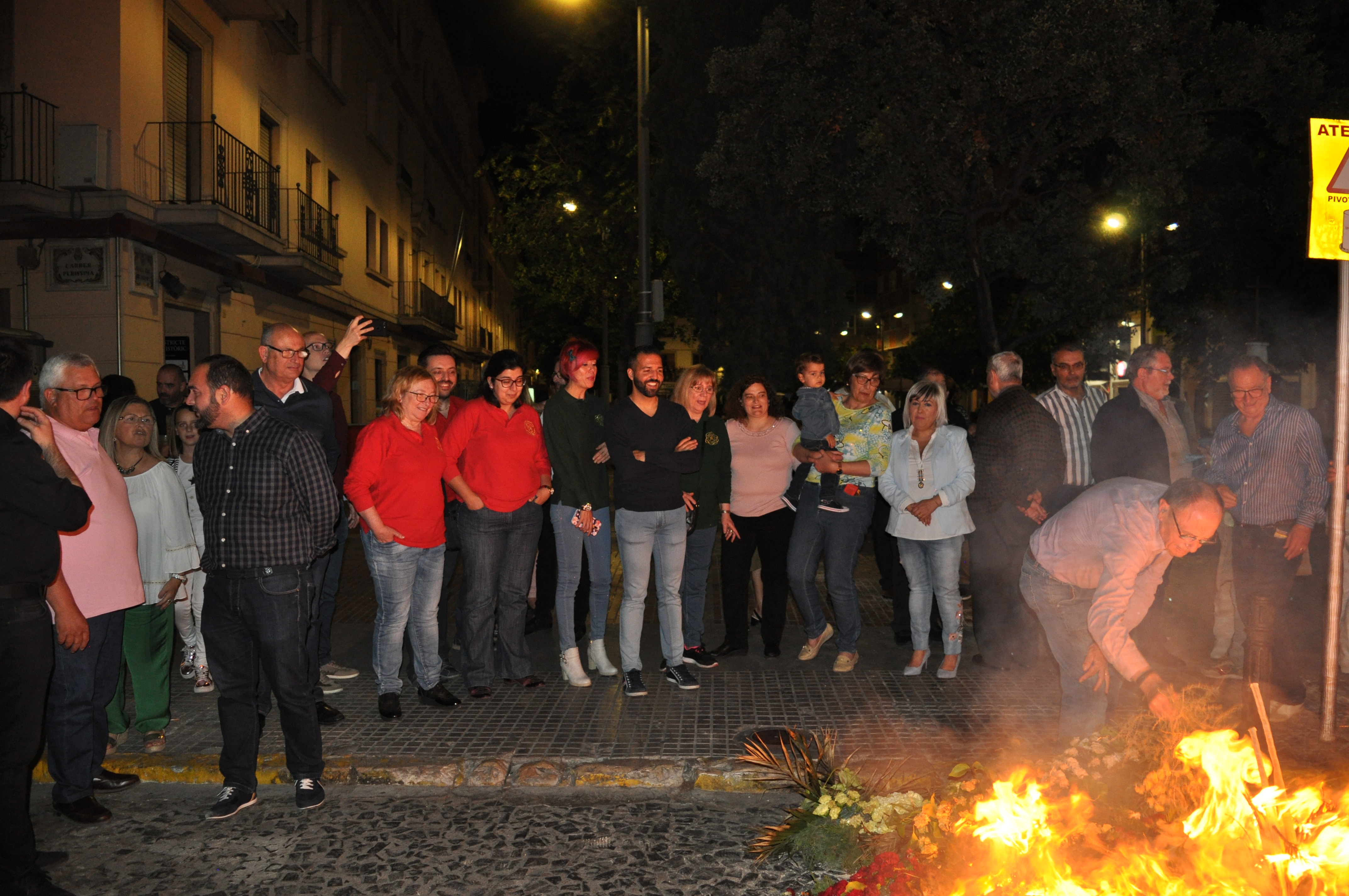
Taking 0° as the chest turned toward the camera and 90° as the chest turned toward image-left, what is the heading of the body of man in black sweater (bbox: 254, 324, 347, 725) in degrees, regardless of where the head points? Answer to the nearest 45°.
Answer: approximately 315°

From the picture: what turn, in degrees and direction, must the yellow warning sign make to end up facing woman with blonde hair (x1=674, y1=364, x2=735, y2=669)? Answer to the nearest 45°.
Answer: approximately 90° to its right

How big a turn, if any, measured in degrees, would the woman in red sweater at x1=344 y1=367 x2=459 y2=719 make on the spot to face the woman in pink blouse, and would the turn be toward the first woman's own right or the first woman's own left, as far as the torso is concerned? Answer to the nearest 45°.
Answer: approximately 45° to the first woman's own left

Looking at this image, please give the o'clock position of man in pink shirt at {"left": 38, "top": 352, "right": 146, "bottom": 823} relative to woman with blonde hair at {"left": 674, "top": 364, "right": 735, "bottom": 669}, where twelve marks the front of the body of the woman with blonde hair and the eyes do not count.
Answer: The man in pink shirt is roughly at 3 o'clock from the woman with blonde hair.

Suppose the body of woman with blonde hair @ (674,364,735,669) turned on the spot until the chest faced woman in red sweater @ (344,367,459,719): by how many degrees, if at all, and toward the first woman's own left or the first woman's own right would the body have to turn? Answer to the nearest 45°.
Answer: approximately 90° to the first woman's own right

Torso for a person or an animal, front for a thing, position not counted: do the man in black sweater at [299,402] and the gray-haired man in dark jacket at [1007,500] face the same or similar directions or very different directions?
very different directions

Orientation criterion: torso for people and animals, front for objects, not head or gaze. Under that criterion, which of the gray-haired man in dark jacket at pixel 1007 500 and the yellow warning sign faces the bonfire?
the yellow warning sign

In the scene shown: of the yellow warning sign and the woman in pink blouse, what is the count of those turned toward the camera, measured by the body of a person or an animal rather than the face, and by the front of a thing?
2

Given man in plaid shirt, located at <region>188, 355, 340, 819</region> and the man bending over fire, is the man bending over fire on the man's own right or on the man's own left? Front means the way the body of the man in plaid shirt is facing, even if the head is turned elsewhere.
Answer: on the man's own left
